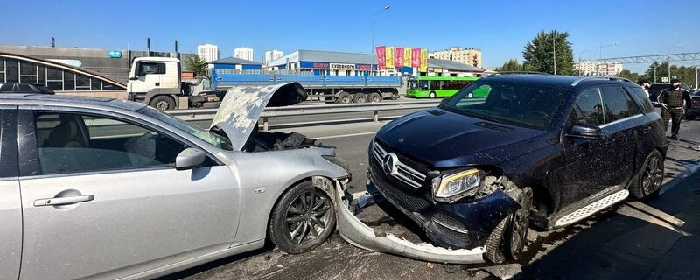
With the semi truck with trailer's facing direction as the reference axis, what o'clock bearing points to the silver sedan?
The silver sedan is roughly at 9 o'clock from the semi truck with trailer.

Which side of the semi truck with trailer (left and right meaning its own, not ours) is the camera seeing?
left

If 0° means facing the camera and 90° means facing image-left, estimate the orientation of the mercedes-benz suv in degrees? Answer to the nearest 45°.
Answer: approximately 45°

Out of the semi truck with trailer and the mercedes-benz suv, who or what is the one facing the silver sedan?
the mercedes-benz suv

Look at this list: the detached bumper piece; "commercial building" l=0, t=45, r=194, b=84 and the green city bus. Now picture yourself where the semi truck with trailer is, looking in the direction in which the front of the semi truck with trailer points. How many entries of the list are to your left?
1

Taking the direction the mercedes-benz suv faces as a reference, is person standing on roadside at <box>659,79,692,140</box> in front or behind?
behind

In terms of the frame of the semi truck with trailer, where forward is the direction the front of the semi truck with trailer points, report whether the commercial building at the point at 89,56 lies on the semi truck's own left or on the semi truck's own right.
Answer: on the semi truck's own right

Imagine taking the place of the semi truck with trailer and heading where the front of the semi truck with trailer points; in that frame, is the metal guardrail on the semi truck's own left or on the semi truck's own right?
on the semi truck's own left
